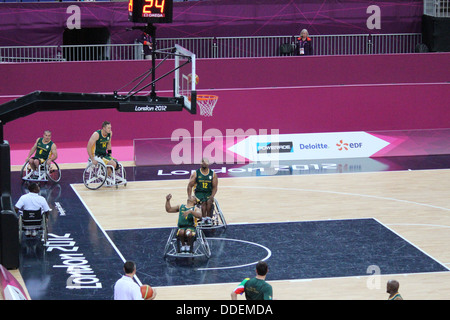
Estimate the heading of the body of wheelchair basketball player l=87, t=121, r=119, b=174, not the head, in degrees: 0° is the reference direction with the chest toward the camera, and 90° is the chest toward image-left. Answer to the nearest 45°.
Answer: approximately 315°

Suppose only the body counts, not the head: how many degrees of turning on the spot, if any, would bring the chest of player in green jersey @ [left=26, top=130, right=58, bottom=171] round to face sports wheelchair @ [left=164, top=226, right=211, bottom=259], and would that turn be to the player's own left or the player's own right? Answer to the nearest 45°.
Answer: approximately 90° to the player's own left

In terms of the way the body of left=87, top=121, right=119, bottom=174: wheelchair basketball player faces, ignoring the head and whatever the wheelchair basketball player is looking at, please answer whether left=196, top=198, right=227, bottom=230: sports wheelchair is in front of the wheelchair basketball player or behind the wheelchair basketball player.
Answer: in front

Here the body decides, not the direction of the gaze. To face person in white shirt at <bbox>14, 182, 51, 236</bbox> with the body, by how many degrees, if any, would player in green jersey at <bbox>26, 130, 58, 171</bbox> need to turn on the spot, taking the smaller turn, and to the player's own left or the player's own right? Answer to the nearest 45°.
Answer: approximately 45° to the player's own left

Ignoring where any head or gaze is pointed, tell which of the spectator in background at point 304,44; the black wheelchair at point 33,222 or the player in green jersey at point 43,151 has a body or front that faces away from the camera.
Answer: the black wheelchair

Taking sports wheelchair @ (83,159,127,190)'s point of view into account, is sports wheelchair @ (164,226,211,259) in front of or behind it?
in front

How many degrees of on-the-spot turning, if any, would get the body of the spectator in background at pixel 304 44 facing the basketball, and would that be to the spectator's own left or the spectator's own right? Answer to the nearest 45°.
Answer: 0° — they already face it

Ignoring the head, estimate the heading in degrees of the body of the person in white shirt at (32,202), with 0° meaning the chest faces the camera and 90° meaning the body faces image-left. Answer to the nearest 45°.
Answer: approximately 180°

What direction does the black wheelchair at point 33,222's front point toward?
away from the camera

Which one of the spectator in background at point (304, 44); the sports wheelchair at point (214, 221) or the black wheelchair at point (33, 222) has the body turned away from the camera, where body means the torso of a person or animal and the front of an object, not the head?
the black wheelchair at point (33, 222)

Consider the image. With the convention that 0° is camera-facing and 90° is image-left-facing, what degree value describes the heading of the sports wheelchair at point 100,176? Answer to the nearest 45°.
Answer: approximately 315°

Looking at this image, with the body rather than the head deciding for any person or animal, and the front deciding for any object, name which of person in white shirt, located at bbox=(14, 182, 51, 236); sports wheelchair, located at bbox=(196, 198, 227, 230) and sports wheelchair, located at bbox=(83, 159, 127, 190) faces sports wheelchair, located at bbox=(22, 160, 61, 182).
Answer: the person in white shirt

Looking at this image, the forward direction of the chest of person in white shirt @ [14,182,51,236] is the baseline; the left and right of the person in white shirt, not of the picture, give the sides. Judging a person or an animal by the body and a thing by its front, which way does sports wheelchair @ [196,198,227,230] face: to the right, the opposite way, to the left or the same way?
the opposite way

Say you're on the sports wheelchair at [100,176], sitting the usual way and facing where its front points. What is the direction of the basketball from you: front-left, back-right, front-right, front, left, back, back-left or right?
front-right
